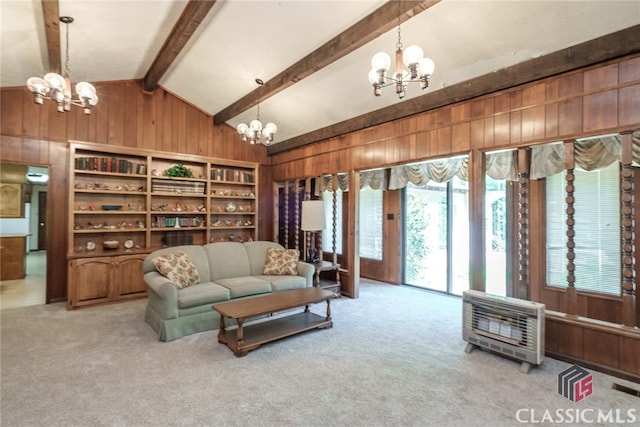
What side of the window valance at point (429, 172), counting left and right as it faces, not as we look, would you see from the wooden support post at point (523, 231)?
left

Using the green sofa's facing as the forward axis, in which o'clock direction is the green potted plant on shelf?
The green potted plant on shelf is roughly at 7 o'clock from the green sofa.

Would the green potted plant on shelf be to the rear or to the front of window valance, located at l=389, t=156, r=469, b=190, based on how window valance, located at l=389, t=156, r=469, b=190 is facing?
to the front

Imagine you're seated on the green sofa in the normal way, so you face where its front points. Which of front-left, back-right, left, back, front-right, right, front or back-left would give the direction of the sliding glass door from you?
front-left

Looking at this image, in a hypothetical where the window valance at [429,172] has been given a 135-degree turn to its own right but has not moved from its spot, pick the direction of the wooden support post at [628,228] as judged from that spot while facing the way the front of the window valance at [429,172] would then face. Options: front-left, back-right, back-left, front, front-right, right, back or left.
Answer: back-right

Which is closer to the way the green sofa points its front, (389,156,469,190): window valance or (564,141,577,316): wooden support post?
the wooden support post

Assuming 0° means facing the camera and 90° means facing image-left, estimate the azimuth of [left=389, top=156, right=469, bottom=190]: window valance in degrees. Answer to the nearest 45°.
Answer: approximately 45°

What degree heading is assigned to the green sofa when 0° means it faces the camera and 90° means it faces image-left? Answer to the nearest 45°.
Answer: approximately 315°

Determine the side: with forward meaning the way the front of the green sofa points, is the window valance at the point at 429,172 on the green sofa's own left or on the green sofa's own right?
on the green sofa's own left

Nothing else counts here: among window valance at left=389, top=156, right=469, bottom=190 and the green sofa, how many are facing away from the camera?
0

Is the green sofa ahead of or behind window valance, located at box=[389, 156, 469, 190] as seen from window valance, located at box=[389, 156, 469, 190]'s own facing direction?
ahead

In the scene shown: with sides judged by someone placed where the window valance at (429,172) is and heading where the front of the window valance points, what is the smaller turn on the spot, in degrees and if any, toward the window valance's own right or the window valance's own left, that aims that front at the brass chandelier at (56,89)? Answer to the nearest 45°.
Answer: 0° — it already faces it
